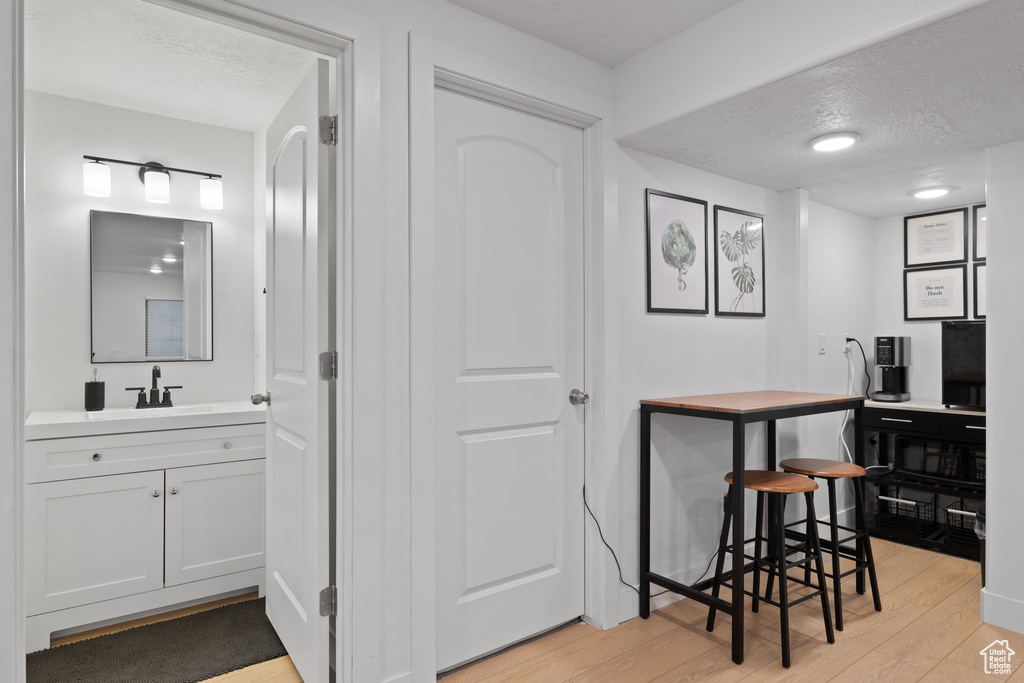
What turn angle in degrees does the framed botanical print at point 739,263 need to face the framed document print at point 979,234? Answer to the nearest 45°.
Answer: approximately 90° to its left

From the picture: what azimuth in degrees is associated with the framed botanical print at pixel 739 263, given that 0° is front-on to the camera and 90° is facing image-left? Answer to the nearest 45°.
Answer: approximately 315°

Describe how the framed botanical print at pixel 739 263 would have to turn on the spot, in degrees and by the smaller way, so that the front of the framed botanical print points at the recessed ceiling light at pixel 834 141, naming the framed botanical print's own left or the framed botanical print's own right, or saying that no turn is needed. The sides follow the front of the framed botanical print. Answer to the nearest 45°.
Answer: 0° — it already faces it

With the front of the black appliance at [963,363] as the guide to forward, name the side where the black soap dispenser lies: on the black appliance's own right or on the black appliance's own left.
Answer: on the black appliance's own right

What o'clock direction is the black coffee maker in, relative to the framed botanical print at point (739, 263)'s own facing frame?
The black coffee maker is roughly at 9 o'clock from the framed botanical print.

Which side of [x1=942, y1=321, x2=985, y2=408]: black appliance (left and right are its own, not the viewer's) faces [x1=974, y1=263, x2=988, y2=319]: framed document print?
back

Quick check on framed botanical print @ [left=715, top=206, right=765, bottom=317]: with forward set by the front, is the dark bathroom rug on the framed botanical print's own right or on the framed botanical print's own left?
on the framed botanical print's own right

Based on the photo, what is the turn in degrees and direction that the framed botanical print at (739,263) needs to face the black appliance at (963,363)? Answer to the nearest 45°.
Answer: approximately 90° to its left

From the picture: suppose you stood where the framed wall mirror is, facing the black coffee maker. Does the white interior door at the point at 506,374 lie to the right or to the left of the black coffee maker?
right

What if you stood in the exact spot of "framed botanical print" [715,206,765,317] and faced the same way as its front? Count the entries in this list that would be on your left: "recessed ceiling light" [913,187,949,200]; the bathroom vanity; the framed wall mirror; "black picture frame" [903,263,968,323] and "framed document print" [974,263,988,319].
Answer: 3

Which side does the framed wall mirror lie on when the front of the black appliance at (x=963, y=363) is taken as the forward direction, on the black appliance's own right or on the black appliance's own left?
on the black appliance's own right

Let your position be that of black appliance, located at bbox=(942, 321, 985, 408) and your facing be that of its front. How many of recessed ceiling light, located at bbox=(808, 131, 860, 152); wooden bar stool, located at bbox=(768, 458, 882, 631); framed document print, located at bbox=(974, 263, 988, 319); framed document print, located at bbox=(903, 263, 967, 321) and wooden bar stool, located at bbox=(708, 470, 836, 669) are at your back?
2

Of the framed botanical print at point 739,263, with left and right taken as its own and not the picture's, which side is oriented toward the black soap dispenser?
right

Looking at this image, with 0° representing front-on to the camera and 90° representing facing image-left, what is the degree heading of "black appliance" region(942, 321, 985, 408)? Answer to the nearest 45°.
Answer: approximately 0°
